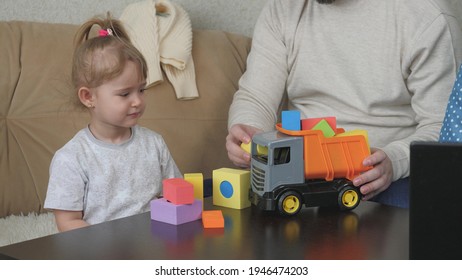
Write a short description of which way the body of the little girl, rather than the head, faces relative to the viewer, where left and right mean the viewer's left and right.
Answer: facing the viewer and to the right of the viewer

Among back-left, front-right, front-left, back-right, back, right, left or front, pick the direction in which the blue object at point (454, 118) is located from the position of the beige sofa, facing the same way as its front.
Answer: front-left

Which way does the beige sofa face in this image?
toward the camera

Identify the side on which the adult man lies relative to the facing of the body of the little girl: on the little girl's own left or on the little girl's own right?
on the little girl's own left

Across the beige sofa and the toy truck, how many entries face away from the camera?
0

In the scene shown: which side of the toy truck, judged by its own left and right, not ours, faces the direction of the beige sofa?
right

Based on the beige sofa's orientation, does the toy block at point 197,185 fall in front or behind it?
in front

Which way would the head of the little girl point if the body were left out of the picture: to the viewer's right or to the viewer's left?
to the viewer's right

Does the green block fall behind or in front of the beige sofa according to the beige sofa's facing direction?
in front

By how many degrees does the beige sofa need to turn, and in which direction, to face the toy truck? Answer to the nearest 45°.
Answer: approximately 45° to its left
